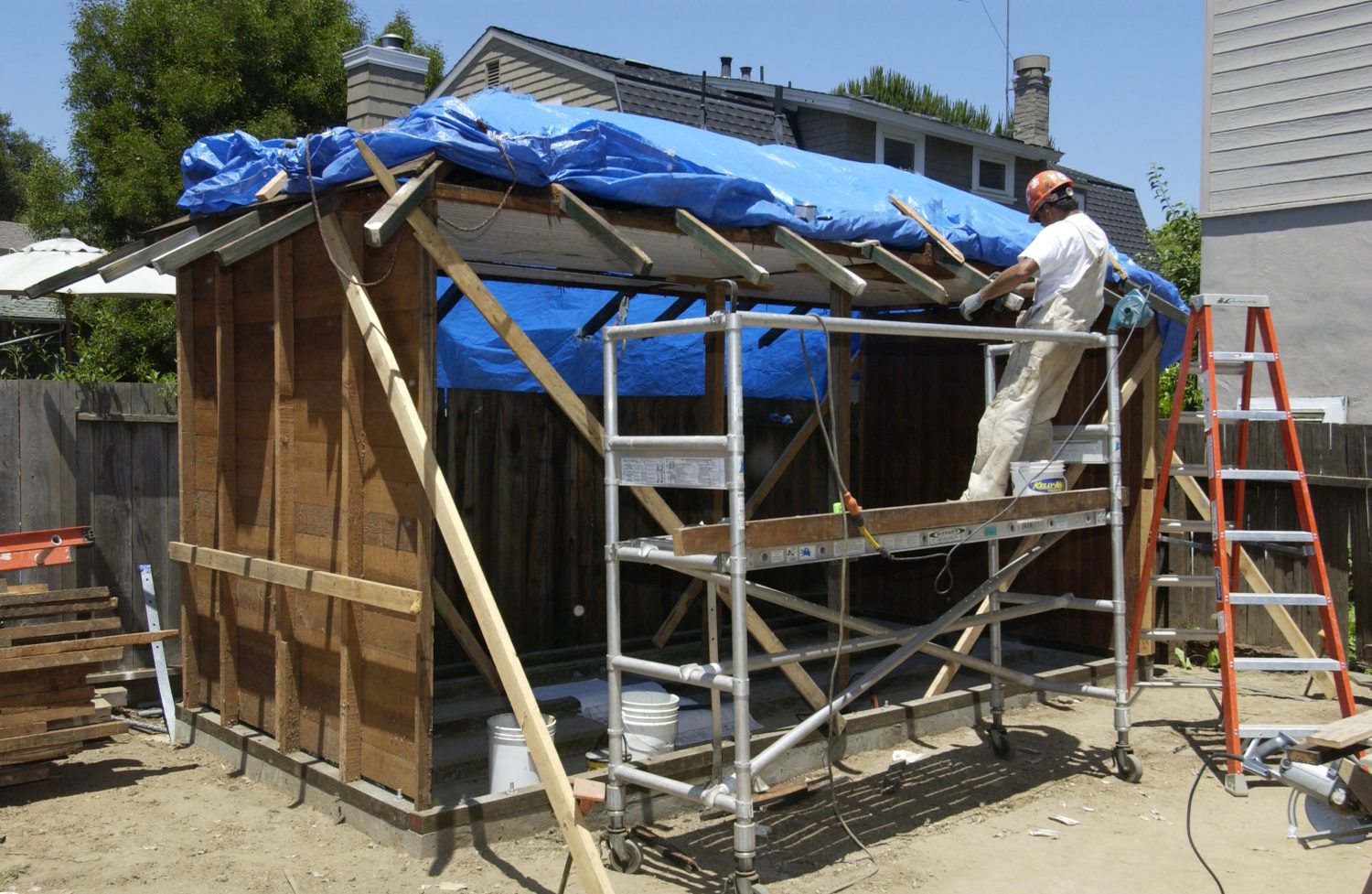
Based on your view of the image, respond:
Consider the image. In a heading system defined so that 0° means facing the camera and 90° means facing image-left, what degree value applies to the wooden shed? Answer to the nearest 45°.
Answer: approximately 315°

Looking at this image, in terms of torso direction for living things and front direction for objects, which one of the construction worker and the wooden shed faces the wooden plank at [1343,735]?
the wooden shed

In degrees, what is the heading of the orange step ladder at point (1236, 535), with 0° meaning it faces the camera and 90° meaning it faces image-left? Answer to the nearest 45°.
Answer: approximately 315°

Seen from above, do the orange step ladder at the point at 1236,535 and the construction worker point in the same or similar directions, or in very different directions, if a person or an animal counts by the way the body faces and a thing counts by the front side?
very different directions

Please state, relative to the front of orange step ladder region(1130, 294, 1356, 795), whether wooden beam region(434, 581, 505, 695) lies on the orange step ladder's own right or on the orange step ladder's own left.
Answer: on the orange step ladder's own right

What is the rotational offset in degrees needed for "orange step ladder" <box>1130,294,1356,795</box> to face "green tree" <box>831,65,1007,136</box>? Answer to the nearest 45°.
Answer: approximately 135° to its left

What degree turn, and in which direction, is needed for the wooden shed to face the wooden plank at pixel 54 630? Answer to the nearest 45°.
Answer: approximately 135° to its right

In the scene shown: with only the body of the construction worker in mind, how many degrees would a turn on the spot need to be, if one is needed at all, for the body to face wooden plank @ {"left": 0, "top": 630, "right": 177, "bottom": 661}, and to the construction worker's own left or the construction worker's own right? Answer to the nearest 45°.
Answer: approximately 45° to the construction worker's own left
